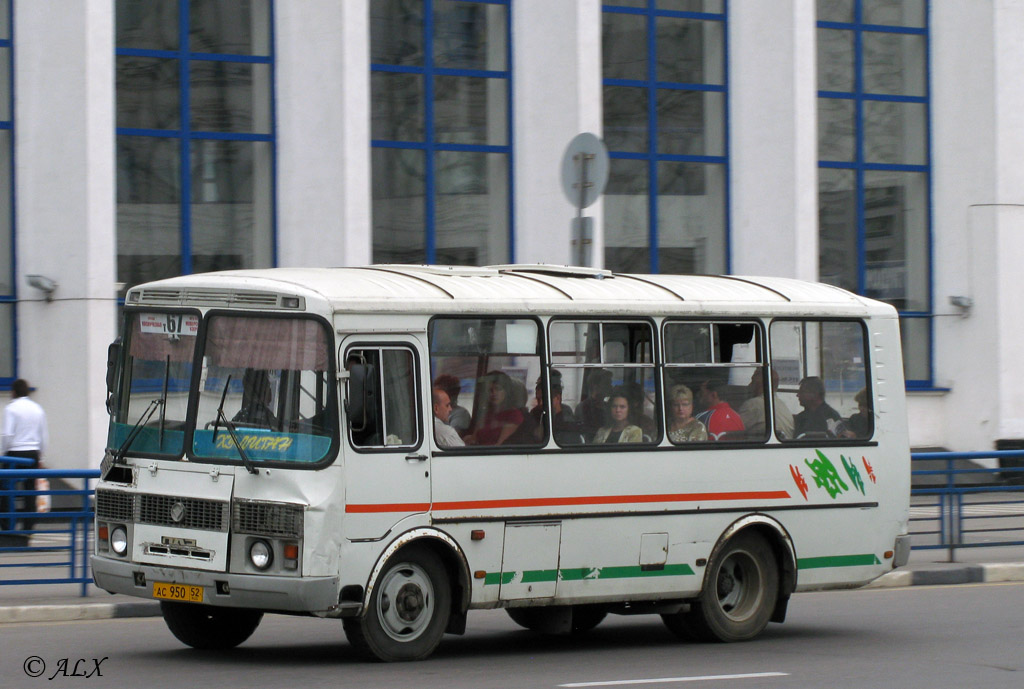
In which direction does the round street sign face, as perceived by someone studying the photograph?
facing away from the viewer and to the right of the viewer

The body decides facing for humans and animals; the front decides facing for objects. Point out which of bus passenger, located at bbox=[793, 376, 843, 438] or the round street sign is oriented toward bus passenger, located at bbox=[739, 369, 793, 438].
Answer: bus passenger, located at bbox=[793, 376, 843, 438]

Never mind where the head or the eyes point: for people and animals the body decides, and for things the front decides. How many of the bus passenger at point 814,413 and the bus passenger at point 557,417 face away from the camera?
0

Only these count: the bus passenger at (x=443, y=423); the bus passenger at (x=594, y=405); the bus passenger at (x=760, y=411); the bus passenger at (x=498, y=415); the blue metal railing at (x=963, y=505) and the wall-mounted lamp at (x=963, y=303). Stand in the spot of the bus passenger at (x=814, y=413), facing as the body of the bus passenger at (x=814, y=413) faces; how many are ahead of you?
4

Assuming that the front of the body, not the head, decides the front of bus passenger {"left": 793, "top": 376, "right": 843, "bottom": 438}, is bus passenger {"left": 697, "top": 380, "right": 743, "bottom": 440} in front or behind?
in front

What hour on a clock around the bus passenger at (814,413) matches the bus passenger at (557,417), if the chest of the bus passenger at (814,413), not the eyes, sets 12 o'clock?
the bus passenger at (557,417) is roughly at 12 o'clock from the bus passenger at (814,413).

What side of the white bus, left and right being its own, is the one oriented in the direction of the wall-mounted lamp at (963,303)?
back

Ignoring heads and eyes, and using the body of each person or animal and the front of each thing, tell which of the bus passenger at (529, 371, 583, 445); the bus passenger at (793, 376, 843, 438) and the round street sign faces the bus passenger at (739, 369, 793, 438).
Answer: the bus passenger at (793, 376, 843, 438)

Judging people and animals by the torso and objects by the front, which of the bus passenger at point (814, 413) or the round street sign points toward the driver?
the bus passenger

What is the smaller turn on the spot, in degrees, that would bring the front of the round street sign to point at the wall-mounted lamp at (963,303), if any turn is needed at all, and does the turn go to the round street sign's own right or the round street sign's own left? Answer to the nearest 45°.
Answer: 0° — it already faces it

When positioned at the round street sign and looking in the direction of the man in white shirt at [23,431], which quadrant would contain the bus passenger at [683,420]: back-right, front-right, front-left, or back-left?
back-left

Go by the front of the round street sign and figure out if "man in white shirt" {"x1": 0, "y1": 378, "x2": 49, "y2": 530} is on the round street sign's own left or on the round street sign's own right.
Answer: on the round street sign's own left

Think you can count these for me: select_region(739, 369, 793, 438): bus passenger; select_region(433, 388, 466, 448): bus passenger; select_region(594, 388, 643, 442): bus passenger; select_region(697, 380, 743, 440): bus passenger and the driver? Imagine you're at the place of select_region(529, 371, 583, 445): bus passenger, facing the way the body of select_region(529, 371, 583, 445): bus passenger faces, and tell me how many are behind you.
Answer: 3

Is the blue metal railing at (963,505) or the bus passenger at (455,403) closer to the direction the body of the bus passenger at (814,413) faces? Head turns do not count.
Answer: the bus passenger

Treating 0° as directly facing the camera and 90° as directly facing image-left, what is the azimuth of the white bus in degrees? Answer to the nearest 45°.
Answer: approximately 45°
